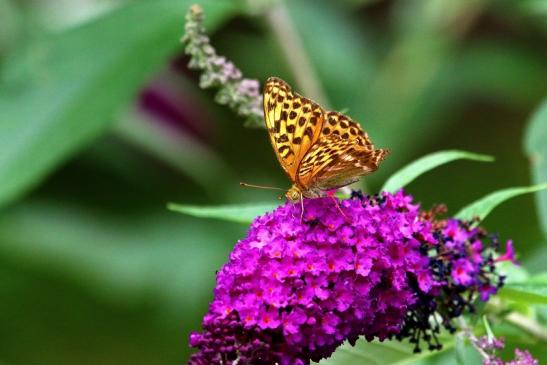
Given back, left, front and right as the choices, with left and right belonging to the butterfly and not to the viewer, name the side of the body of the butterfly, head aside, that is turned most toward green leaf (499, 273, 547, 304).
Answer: back

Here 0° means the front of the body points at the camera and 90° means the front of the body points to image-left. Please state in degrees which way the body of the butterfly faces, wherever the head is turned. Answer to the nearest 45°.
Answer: approximately 90°

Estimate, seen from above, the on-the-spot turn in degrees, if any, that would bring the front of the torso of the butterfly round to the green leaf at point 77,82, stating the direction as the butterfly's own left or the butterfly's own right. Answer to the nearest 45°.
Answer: approximately 45° to the butterfly's own right

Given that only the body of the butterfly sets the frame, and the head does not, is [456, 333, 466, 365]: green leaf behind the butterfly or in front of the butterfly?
behind
